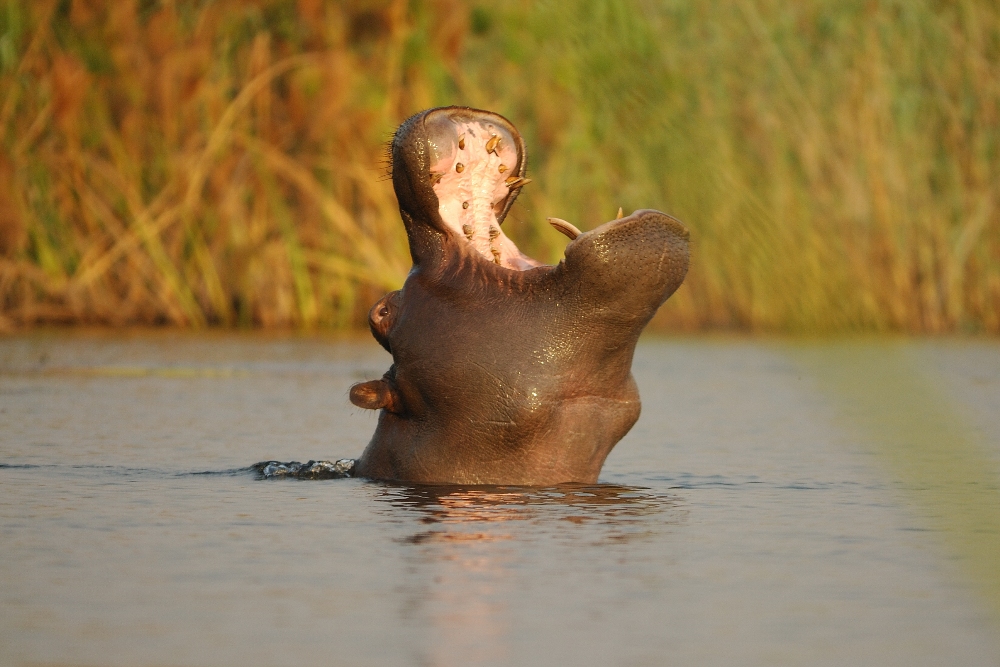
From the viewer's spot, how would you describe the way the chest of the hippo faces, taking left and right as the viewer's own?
facing the viewer and to the right of the viewer
